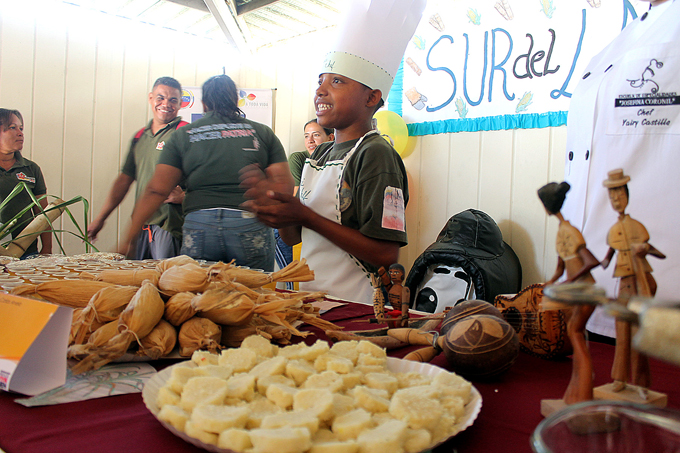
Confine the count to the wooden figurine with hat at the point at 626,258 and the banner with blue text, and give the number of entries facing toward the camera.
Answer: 2

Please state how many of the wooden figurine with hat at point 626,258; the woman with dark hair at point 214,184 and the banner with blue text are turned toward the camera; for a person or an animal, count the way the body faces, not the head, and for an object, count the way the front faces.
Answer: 2

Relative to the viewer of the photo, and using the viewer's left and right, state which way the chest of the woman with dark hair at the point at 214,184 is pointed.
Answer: facing away from the viewer

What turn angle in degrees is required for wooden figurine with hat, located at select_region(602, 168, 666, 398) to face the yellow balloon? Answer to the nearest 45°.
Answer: approximately 135° to its right

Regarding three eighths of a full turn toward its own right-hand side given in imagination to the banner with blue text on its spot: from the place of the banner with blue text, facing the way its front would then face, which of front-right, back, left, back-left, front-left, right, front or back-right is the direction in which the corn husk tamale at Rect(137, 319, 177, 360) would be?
back-left

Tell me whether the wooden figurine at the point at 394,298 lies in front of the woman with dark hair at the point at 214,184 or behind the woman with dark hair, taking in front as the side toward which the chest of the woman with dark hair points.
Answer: behind

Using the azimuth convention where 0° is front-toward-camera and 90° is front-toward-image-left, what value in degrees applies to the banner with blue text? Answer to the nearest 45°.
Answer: approximately 0°

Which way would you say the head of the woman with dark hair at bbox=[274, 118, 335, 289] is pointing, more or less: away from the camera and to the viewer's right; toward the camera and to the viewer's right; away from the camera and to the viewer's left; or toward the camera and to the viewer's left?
toward the camera and to the viewer's left

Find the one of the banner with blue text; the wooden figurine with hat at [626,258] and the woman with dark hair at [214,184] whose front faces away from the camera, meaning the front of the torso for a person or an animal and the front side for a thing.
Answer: the woman with dark hair

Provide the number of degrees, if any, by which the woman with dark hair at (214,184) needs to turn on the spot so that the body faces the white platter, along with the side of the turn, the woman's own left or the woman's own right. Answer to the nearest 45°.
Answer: approximately 180°

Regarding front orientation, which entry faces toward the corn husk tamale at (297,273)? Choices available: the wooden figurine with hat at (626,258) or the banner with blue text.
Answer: the banner with blue text

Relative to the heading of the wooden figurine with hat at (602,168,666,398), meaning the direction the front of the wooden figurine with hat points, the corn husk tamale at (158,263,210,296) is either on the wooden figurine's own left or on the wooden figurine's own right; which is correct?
on the wooden figurine's own right

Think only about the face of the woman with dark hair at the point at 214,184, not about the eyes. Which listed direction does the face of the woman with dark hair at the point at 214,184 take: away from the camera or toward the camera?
away from the camera

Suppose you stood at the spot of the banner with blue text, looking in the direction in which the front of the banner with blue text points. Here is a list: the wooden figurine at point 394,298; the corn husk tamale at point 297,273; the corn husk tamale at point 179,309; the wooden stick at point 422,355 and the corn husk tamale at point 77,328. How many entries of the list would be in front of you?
5
